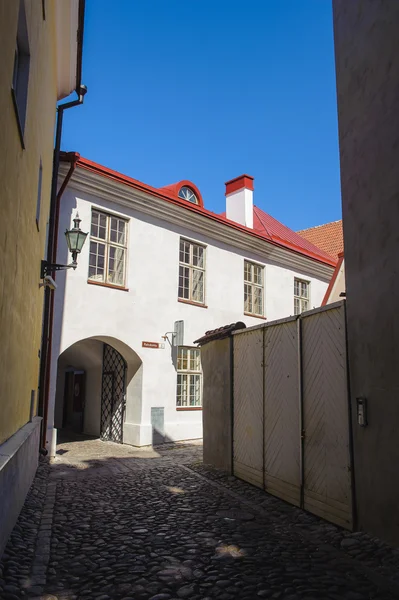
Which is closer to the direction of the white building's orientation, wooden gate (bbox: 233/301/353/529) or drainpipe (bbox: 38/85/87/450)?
the wooden gate

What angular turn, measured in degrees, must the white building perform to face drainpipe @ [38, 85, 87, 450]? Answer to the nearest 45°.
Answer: approximately 90° to its right

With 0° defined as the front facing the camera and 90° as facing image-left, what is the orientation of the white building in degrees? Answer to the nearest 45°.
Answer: approximately 315°

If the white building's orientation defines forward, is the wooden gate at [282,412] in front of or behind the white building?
in front

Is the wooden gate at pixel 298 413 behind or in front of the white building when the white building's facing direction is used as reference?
in front

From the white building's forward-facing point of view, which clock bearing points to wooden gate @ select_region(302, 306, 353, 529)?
The wooden gate is roughly at 1 o'clock from the white building.
